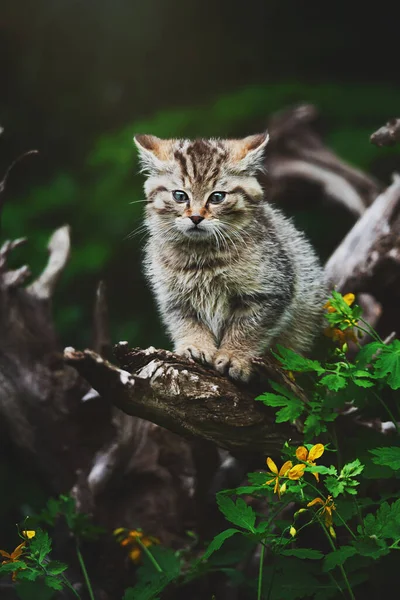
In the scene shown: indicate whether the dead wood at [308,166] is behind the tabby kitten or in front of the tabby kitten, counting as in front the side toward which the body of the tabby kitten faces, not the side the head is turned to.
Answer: behind

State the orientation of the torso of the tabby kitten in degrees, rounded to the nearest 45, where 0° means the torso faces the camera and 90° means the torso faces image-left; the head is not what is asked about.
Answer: approximately 45°

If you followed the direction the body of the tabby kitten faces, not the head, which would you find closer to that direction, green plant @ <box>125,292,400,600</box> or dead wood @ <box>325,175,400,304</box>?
the green plant

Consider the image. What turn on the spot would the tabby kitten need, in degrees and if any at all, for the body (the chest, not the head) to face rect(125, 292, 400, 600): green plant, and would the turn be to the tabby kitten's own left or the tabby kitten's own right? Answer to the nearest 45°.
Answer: approximately 45° to the tabby kitten's own left

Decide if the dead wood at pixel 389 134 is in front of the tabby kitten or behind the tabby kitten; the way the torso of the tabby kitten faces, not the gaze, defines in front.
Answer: behind

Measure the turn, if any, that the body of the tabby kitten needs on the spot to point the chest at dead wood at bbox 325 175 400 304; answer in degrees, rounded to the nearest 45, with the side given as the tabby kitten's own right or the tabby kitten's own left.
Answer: approximately 180°
